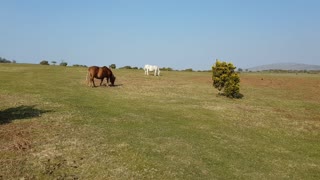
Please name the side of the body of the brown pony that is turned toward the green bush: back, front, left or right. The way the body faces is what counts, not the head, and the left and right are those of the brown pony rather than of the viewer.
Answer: front

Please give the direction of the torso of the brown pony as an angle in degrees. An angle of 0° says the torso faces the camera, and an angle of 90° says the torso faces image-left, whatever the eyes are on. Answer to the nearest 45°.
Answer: approximately 270°
